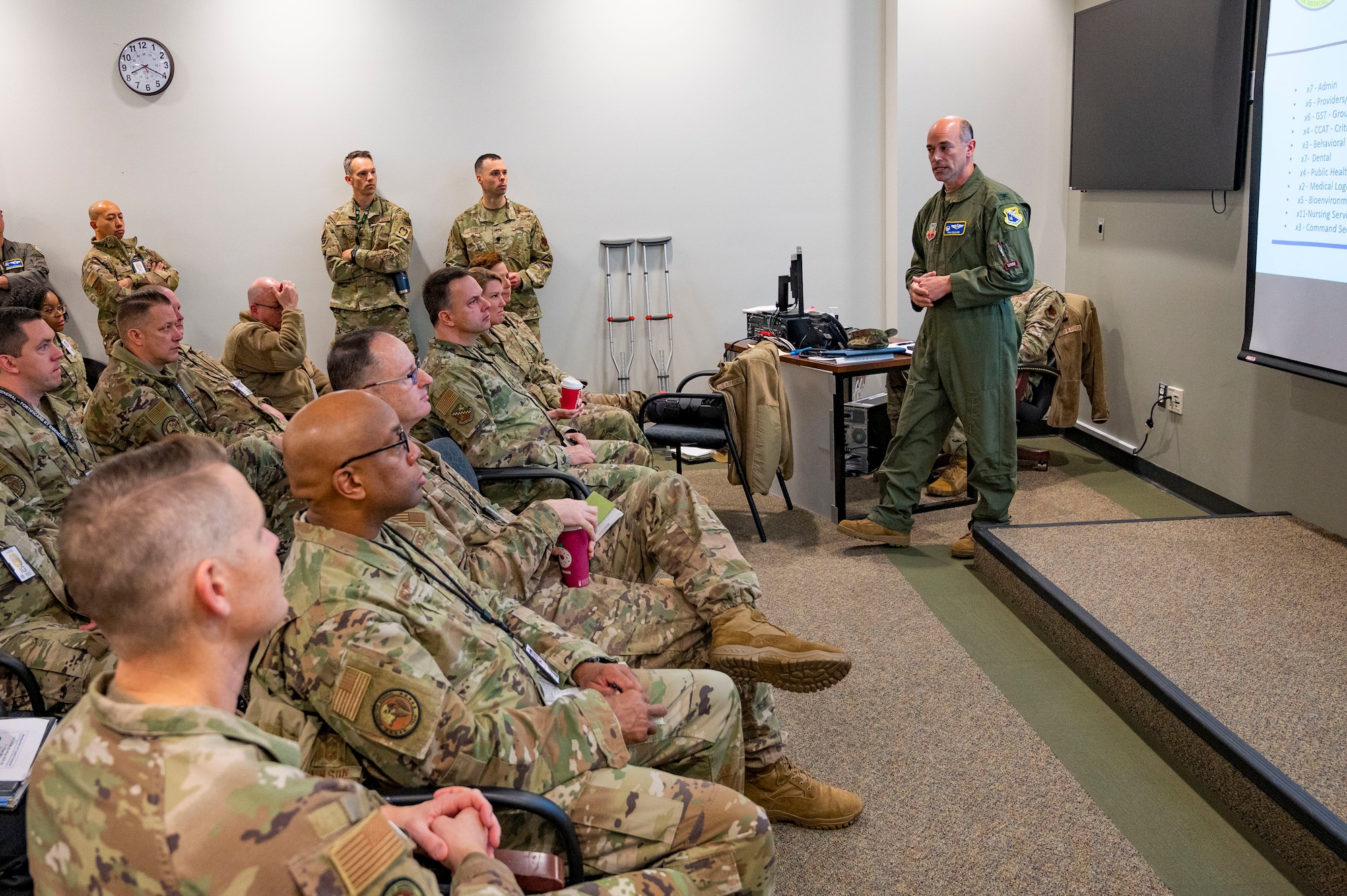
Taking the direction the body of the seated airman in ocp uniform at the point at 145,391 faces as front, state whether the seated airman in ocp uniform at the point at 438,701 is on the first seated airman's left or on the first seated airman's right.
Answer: on the first seated airman's right

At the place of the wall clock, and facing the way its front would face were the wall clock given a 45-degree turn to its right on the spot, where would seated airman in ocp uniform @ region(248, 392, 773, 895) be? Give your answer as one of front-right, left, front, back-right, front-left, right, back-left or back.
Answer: front-left

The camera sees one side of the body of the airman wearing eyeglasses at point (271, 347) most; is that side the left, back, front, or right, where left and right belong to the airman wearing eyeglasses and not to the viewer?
right

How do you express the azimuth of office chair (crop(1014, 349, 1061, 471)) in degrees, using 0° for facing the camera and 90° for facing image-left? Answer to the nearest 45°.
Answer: approximately 90°

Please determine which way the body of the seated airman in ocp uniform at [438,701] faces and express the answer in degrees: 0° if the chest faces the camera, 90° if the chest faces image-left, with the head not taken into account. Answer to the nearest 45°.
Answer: approximately 270°

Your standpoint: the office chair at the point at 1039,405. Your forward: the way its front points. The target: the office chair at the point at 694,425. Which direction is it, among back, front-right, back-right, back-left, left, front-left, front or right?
front-left

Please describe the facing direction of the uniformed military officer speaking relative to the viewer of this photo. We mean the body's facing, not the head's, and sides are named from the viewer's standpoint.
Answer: facing the viewer and to the left of the viewer

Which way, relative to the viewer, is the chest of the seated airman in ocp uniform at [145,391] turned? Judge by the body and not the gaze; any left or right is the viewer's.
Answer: facing to the right of the viewer

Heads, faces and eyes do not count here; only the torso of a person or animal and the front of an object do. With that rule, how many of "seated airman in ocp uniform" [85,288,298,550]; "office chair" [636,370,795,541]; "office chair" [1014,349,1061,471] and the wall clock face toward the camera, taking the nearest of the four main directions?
1

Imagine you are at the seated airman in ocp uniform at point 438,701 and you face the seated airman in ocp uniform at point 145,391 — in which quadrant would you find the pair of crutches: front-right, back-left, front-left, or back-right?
front-right

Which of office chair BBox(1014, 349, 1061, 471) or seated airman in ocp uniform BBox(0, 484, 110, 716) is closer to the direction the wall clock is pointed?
the seated airman in ocp uniform

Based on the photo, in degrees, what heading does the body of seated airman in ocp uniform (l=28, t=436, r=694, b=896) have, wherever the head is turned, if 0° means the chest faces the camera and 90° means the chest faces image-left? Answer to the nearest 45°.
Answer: approximately 225°

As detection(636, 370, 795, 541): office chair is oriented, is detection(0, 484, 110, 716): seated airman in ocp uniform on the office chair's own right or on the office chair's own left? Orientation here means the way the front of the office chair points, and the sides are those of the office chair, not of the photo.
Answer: on the office chair's own left

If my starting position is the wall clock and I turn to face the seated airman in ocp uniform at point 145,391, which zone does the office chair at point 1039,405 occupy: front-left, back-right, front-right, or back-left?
front-left

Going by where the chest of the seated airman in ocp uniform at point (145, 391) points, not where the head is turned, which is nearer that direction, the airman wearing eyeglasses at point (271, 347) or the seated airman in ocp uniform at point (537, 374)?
the seated airman in ocp uniform

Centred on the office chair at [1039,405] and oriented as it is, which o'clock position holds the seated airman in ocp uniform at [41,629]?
The seated airman in ocp uniform is roughly at 10 o'clock from the office chair.

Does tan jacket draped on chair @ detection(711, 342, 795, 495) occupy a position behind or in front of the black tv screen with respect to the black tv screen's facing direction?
in front

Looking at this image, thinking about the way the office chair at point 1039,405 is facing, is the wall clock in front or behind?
in front
